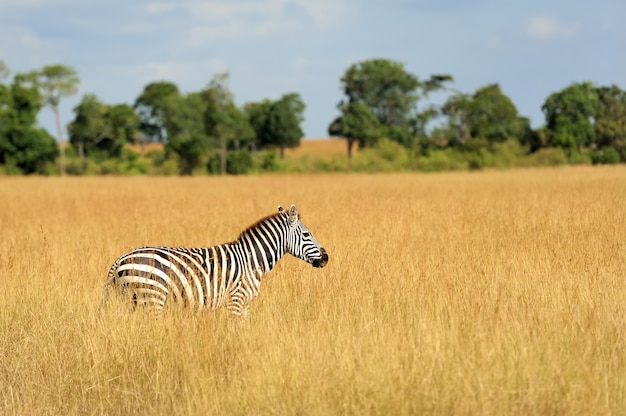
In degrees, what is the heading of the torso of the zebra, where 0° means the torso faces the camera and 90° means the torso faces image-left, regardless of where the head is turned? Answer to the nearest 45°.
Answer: approximately 270°

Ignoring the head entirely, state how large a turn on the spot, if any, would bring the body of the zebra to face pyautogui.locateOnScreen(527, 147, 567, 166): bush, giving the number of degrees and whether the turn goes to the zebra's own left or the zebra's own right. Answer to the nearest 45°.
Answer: approximately 45° to the zebra's own left
